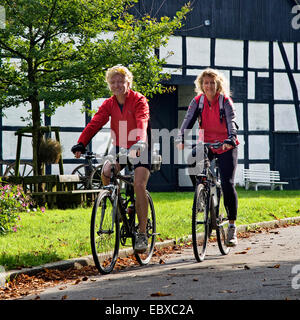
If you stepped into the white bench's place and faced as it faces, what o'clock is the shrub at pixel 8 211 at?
The shrub is roughly at 2 o'clock from the white bench.

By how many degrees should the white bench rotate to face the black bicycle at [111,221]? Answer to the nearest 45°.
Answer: approximately 45° to its right

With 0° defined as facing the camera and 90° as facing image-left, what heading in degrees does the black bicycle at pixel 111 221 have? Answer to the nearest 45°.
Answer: approximately 45°

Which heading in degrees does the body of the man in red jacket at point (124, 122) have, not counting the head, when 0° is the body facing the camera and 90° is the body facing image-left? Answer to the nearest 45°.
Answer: approximately 45°
